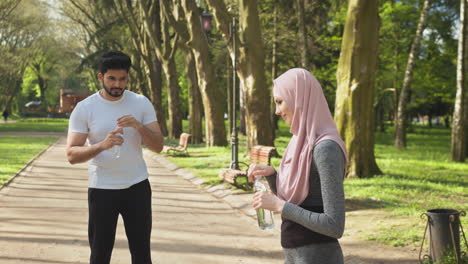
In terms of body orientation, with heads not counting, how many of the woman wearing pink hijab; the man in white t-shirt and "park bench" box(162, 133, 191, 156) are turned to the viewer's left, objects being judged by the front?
2

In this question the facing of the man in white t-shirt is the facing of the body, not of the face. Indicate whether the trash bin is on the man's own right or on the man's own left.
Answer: on the man's own left

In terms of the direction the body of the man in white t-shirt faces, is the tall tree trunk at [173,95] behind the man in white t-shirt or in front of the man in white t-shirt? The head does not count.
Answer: behind

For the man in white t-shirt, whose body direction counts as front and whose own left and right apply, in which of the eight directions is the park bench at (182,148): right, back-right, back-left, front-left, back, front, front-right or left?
back

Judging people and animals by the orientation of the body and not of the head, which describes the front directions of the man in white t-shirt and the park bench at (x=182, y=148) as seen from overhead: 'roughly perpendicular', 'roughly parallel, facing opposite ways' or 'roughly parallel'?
roughly perpendicular

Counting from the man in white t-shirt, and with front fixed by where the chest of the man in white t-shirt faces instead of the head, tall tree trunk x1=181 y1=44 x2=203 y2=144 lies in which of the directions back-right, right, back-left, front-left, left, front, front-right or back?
back

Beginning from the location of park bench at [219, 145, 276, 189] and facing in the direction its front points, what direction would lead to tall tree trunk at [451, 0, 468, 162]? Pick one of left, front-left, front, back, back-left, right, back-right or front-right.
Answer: back

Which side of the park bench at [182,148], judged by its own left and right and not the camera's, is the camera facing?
left

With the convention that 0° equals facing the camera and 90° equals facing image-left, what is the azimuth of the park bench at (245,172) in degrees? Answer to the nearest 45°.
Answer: approximately 45°

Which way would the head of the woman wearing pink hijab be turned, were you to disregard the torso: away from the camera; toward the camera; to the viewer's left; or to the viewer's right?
to the viewer's left

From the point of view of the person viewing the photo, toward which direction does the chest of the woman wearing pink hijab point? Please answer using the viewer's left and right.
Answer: facing to the left of the viewer
